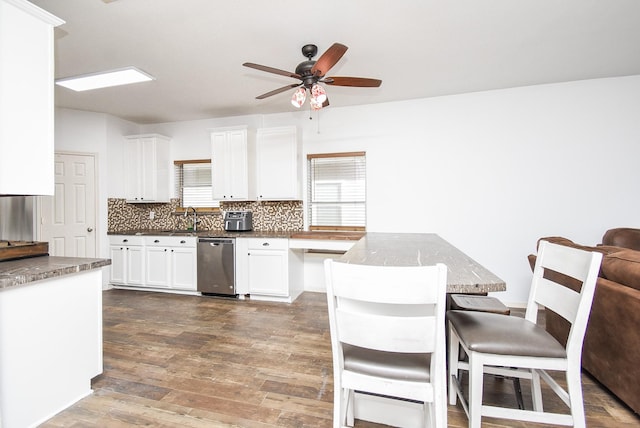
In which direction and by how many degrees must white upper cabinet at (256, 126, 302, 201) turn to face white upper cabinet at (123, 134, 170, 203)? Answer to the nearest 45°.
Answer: approximately 90° to its right

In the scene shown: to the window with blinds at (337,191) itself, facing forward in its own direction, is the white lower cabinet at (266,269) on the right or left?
on its right

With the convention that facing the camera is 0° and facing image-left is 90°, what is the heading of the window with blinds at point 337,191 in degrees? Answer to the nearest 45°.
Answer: approximately 0°

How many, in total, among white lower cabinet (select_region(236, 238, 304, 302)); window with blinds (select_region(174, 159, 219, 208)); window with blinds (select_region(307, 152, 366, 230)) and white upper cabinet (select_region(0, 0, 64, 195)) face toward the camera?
3

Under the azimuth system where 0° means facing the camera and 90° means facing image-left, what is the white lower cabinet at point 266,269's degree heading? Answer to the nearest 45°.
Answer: approximately 0°

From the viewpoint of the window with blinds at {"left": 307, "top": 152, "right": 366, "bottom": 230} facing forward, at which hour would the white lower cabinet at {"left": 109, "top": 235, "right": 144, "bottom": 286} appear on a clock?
The white lower cabinet is roughly at 3 o'clock from the window with blinds.

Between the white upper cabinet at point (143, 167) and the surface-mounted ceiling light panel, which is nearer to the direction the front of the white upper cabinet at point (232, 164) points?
the surface-mounted ceiling light panel

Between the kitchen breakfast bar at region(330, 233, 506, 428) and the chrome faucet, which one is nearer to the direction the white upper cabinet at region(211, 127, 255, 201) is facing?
the kitchen breakfast bar

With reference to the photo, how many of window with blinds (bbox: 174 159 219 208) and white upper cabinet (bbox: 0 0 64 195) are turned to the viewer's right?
1

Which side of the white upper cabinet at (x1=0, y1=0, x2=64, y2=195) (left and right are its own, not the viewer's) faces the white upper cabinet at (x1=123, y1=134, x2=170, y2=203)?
left

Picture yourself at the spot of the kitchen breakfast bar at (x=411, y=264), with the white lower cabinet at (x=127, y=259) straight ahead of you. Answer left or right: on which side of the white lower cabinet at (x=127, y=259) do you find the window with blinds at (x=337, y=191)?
right

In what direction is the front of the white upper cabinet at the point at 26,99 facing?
to the viewer's right
